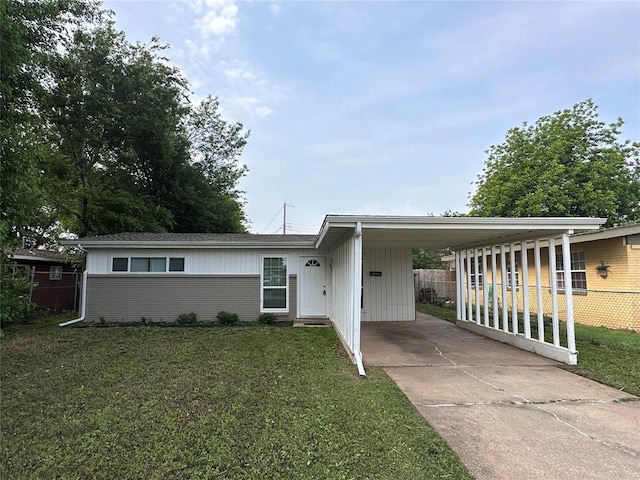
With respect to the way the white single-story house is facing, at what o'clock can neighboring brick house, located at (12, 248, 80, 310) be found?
The neighboring brick house is roughly at 4 o'clock from the white single-story house.

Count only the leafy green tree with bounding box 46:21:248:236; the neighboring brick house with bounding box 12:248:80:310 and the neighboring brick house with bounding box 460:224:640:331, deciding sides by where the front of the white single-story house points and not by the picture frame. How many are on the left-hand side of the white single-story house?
1

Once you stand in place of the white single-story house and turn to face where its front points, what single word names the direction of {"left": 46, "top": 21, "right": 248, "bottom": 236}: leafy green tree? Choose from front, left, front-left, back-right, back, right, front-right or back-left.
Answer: back-right

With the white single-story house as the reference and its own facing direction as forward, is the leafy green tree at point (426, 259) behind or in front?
behind

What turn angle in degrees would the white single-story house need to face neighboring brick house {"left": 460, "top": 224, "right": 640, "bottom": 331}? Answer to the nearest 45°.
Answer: approximately 90° to its left

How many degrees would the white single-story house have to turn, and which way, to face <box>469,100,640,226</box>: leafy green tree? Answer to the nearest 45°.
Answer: approximately 135° to its left

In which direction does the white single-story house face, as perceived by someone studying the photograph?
facing the viewer
